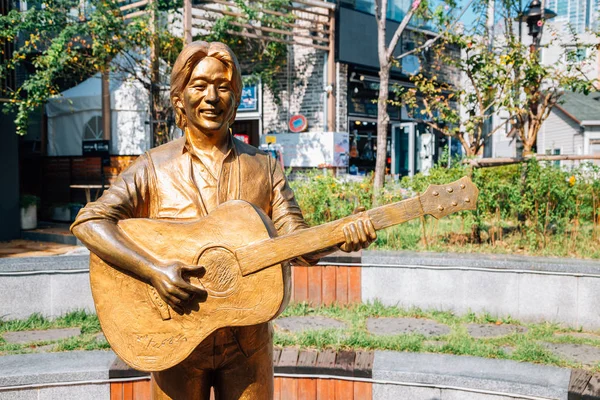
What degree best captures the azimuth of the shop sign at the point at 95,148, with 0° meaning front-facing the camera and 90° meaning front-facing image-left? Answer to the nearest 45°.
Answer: approximately 0°

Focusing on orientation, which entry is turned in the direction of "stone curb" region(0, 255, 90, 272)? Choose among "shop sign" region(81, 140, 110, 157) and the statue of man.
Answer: the shop sign

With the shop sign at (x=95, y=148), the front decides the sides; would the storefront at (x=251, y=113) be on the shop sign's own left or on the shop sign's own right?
on the shop sign's own left

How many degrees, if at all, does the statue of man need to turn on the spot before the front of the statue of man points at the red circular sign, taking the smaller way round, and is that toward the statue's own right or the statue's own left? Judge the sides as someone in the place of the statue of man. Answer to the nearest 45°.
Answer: approximately 180°

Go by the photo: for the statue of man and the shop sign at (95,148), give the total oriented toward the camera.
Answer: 2

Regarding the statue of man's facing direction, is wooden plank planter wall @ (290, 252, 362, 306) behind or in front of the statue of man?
behind

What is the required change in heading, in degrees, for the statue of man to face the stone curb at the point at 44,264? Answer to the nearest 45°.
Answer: approximately 135° to its right

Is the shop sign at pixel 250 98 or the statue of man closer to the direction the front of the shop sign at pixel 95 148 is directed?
the statue of man

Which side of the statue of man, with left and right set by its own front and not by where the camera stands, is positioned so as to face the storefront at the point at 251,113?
back
